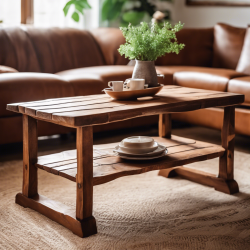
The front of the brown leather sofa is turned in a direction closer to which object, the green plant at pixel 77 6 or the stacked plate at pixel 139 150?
the stacked plate

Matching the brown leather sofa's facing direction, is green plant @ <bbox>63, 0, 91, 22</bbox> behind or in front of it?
behind

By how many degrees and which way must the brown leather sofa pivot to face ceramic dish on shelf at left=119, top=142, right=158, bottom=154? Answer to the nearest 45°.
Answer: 0° — it already faces it

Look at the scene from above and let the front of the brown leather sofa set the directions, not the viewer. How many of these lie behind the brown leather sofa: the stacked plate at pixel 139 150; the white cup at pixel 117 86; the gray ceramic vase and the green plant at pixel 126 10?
1

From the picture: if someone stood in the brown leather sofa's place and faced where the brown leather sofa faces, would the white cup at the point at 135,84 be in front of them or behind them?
in front

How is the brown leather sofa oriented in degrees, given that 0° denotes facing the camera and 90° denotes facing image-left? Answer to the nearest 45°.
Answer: approximately 0°

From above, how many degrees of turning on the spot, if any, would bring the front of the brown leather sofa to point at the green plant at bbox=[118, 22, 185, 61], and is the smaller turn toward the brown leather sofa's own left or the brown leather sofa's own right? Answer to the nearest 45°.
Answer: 0° — it already faces it

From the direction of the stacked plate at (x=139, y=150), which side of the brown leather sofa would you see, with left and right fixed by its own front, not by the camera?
front

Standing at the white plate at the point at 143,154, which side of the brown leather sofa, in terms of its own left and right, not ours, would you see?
front

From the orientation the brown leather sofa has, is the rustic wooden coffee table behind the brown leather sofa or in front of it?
in front

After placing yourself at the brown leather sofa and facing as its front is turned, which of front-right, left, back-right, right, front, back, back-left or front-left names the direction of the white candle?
front

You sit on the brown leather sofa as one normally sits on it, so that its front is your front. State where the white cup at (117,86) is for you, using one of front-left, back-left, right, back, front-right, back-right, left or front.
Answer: front

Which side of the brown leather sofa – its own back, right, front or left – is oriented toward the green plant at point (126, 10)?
back
